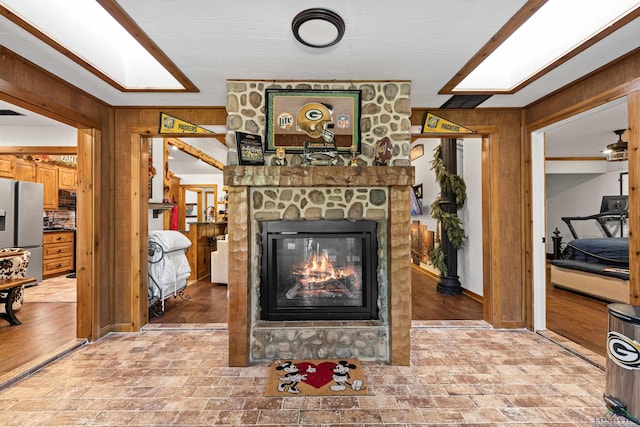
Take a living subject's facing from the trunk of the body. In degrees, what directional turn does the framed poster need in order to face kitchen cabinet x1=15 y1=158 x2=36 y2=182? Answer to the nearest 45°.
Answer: approximately 135° to its right

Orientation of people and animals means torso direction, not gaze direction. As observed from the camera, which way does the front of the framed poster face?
facing the viewer

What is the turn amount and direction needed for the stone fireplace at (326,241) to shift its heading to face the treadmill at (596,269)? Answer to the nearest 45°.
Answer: approximately 135° to its left

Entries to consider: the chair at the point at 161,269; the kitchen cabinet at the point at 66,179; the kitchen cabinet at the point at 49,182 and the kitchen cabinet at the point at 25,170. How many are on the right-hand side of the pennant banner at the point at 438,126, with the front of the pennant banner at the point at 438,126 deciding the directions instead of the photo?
4

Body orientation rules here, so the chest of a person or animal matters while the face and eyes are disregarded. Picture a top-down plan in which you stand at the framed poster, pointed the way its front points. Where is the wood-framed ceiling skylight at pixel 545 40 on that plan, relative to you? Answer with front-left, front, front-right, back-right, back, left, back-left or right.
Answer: left

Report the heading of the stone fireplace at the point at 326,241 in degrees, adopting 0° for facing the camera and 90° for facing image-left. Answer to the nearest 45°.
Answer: approximately 0°

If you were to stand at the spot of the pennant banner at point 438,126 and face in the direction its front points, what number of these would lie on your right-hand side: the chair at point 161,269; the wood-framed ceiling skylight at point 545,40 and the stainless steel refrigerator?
2

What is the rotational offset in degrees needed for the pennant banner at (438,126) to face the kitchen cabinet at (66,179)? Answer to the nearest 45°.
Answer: approximately 90° to its right

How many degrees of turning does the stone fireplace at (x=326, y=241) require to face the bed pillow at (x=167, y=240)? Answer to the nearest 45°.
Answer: approximately 135° to its right

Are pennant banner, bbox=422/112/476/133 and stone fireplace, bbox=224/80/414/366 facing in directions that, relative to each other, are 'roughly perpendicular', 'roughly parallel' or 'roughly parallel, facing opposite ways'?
roughly parallel

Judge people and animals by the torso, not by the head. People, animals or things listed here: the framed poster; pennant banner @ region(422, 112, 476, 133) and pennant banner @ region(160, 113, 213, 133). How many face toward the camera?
3

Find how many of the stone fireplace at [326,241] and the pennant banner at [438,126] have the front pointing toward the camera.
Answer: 2

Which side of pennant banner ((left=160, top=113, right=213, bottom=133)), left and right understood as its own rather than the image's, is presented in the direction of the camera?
front

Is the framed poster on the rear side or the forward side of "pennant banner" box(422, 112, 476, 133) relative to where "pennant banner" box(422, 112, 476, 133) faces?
on the forward side

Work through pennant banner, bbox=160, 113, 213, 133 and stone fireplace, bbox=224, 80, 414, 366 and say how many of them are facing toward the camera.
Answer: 2

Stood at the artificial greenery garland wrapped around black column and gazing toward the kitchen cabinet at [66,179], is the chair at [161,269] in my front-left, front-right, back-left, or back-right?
front-left

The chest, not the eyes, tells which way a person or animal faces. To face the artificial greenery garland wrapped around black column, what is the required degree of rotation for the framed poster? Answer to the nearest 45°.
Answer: approximately 135° to its left

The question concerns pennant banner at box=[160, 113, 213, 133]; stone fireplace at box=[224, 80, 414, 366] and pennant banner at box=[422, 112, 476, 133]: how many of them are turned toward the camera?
3
